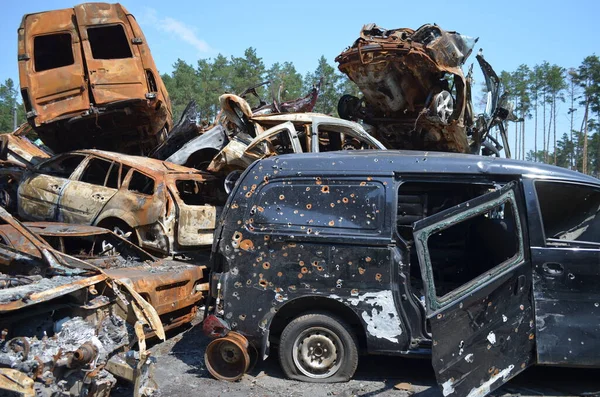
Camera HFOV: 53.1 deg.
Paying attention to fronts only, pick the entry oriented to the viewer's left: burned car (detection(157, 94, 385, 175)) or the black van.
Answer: the burned car

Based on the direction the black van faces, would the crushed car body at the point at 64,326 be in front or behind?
behind

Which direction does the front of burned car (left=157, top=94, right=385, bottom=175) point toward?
to the viewer's left

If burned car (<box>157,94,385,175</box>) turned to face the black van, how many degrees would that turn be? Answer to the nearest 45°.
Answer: approximately 90° to its left
